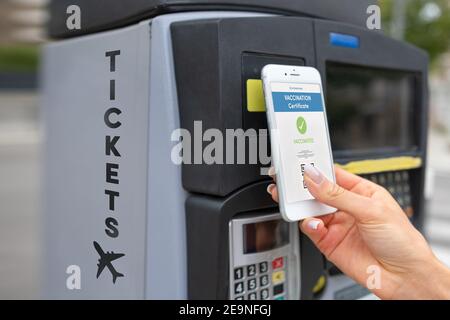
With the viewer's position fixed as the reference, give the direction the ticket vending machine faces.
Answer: facing the viewer and to the right of the viewer

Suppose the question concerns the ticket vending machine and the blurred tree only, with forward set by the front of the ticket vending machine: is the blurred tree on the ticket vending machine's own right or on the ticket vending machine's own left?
on the ticket vending machine's own left
